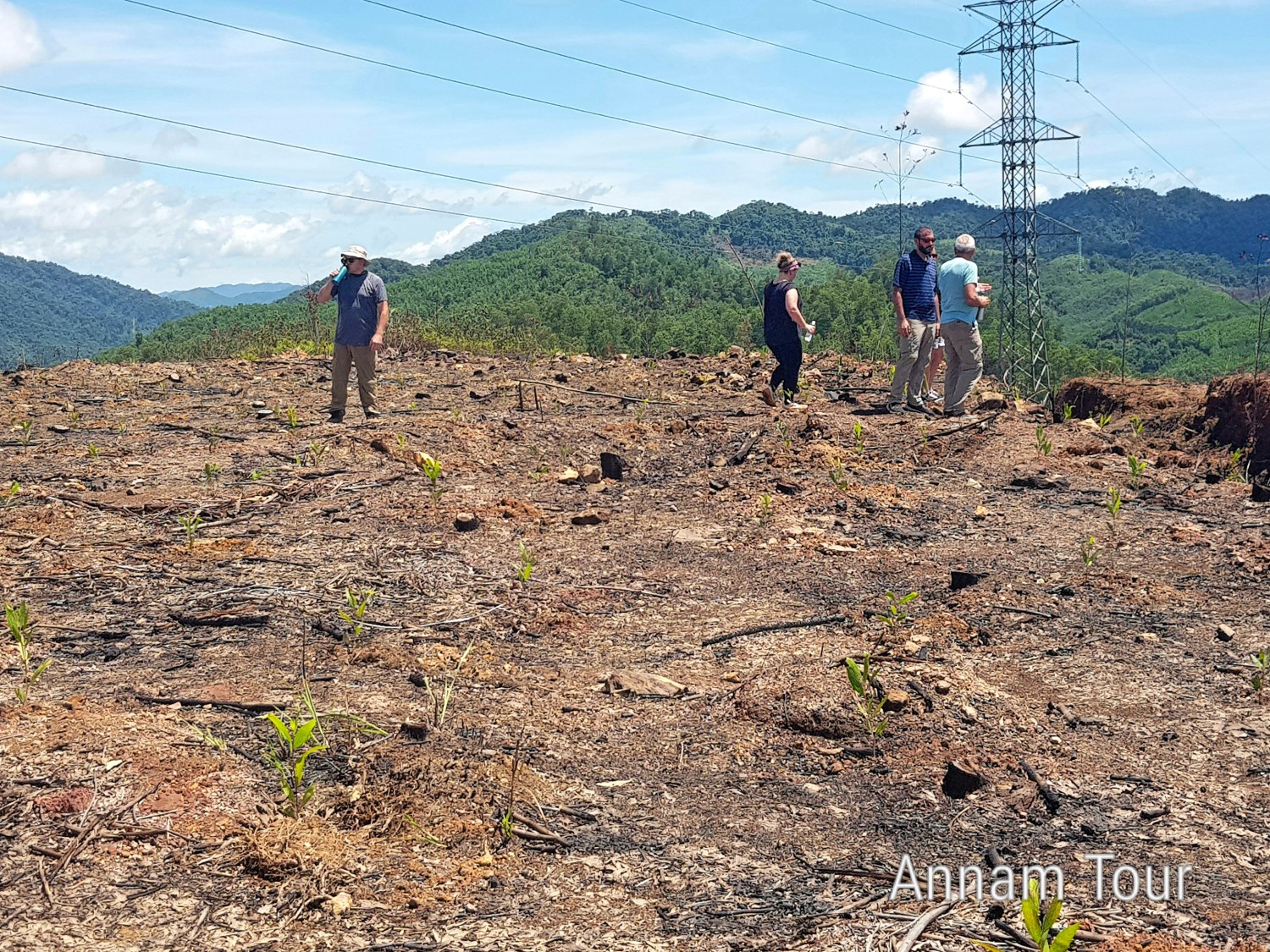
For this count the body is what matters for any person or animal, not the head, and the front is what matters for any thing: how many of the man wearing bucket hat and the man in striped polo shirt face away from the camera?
0

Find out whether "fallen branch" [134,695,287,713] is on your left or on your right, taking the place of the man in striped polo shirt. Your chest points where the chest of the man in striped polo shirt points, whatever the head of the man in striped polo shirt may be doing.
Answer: on your right

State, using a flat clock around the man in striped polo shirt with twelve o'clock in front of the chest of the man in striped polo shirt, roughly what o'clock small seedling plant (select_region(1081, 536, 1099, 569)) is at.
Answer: The small seedling plant is roughly at 1 o'clock from the man in striped polo shirt.

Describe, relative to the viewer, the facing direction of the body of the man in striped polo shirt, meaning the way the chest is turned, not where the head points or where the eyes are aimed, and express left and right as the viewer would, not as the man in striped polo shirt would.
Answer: facing the viewer and to the right of the viewer

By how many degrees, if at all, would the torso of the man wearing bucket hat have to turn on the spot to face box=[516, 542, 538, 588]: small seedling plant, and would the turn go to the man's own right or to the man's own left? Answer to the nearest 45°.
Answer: approximately 45° to the man's own left

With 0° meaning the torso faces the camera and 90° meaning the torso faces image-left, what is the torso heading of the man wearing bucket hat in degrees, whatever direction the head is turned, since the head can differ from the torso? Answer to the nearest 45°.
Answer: approximately 45°

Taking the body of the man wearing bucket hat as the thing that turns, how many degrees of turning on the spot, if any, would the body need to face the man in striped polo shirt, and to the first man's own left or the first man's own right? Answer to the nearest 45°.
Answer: approximately 135° to the first man's own left

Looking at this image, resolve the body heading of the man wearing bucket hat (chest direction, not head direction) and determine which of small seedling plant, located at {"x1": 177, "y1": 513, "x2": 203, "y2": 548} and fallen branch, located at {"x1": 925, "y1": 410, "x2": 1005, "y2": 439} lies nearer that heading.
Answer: the small seedling plant

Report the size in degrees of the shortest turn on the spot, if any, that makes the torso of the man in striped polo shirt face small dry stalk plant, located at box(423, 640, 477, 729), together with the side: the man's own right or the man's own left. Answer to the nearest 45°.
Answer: approximately 45° to the man's own right

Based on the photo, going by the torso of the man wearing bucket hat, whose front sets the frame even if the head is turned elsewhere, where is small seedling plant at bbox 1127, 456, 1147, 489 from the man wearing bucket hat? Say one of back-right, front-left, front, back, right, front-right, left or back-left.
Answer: left
